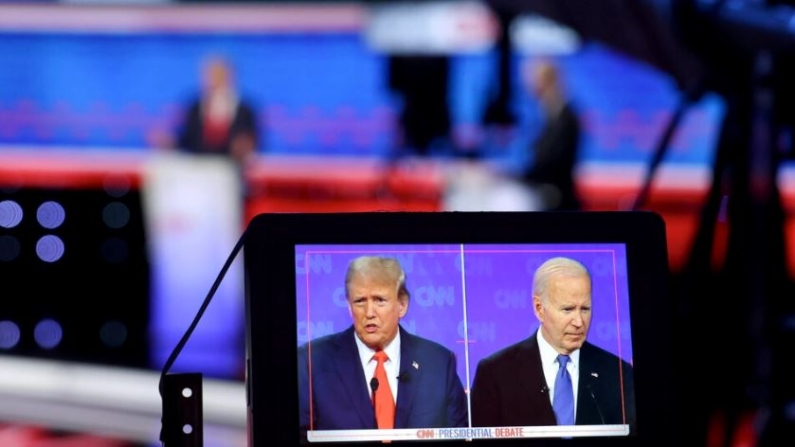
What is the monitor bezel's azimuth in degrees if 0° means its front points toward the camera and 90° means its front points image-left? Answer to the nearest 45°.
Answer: approximately 0°
